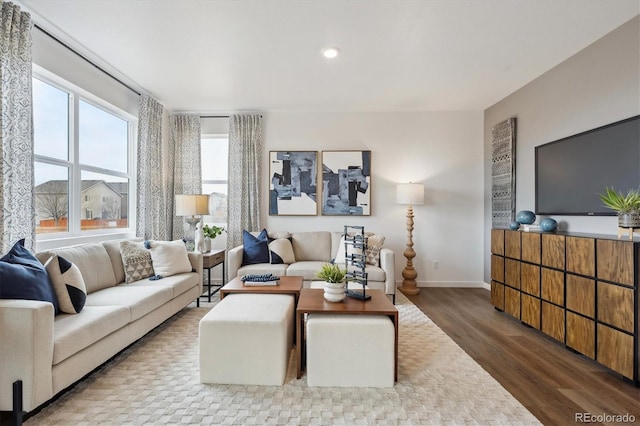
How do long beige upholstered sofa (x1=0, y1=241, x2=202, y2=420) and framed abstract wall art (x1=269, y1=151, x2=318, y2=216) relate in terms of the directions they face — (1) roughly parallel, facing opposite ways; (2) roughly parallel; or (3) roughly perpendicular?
roughly perpendicular

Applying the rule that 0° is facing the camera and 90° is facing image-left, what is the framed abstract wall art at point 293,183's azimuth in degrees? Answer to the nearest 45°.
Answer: approximately 0°

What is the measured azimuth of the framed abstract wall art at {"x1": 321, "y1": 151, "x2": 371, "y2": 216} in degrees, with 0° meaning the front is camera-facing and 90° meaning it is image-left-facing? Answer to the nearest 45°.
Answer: approximately 0°

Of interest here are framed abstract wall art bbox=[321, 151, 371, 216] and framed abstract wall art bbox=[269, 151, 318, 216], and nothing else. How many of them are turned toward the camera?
2

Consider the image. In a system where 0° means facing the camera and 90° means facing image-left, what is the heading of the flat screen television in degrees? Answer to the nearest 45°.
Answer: approximately 45°

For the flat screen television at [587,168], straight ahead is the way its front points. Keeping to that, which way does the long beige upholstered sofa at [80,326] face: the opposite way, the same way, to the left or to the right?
the opposite way
